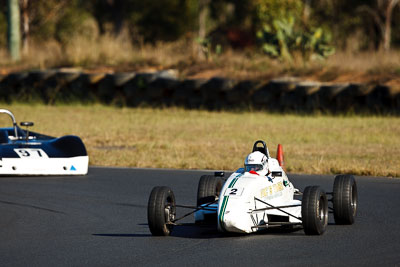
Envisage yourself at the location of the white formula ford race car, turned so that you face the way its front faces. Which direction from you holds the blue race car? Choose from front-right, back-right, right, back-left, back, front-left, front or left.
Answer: back-right

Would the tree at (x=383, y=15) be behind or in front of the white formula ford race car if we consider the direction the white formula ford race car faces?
behind

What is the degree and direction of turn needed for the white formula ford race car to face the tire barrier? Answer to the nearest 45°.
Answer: approximately 180°

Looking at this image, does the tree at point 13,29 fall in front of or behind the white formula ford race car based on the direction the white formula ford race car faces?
behind

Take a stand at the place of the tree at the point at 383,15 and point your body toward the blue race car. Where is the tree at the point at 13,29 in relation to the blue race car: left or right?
right

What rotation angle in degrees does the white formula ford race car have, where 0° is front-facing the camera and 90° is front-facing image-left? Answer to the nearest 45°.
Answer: approximately 0°
